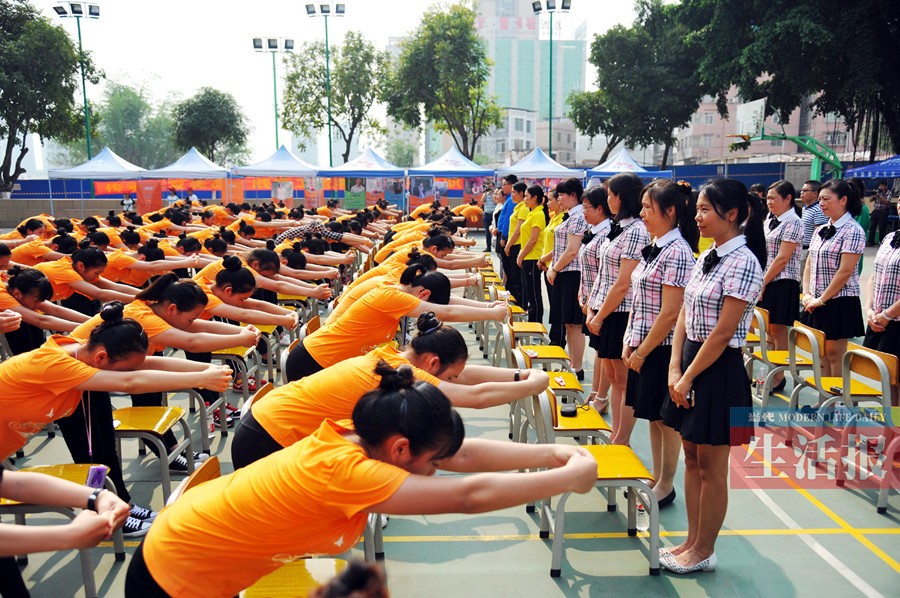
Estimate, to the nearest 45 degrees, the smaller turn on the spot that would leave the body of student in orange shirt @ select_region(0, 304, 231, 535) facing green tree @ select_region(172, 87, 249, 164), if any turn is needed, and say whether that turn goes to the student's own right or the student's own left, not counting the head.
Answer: approximately 90° to the student's own left

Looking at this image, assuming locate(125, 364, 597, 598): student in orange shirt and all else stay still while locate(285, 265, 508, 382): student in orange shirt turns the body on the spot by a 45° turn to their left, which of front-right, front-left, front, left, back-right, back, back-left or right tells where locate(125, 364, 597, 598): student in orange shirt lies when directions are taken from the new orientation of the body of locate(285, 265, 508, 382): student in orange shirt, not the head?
back-right

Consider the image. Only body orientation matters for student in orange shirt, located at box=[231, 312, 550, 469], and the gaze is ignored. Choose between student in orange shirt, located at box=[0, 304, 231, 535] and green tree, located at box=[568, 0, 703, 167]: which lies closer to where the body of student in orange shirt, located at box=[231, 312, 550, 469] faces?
the green tree

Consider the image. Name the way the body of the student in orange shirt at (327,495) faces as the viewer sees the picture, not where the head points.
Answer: to the viewer's right

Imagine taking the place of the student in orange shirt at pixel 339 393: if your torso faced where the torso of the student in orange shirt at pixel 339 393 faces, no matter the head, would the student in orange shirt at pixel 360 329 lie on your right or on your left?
on your left

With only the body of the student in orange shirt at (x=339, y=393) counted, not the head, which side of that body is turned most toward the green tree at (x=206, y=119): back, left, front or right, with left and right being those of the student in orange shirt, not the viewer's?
left

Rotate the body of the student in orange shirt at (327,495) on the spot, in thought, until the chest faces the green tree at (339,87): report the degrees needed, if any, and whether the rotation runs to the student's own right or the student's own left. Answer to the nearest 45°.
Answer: approximately 90° to the student's own left

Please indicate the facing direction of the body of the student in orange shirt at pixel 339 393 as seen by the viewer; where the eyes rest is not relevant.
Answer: to the viewer's right

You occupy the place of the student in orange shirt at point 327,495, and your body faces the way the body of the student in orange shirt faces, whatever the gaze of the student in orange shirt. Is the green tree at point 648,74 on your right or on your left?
on your left

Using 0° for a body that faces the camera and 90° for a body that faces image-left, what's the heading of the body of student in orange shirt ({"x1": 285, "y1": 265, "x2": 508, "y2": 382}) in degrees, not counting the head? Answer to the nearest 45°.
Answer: approximately 270°

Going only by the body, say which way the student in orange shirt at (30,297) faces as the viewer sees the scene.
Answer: to the viewer's right

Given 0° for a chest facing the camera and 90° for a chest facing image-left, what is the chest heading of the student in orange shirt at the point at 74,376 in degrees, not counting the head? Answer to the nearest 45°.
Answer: approximately 270°

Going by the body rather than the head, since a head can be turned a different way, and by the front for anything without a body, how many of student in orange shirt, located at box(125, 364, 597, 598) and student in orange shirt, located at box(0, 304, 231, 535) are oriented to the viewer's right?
2

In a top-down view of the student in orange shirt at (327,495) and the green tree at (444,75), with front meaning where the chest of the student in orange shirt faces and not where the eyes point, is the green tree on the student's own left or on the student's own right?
on the student's own left

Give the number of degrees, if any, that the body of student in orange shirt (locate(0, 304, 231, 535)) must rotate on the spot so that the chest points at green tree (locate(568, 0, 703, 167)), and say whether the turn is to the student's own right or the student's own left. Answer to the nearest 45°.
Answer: approximately 45° to the student's own left
